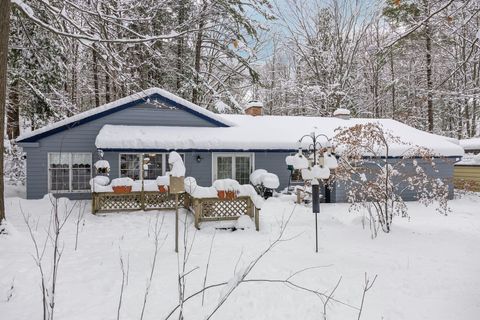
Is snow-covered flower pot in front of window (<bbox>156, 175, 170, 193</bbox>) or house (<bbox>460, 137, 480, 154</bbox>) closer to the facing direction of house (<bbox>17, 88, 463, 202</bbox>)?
the snow-covered flower pot in front of window

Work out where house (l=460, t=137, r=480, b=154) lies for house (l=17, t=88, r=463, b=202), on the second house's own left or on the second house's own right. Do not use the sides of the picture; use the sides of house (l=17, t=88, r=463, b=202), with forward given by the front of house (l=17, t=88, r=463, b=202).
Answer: on the second house's own left

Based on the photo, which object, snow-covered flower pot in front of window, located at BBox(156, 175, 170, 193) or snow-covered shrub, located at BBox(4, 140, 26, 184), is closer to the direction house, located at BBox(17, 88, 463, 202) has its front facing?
the snow-covered flower pot in front of window

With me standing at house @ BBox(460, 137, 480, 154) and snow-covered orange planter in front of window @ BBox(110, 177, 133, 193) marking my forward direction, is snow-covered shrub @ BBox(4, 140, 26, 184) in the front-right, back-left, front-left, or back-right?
front-right

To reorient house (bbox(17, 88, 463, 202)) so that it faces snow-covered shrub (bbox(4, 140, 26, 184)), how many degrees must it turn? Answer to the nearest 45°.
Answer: approximately 90° to its right

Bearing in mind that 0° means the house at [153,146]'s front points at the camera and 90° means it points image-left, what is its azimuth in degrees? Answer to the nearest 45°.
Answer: approximately 0°
